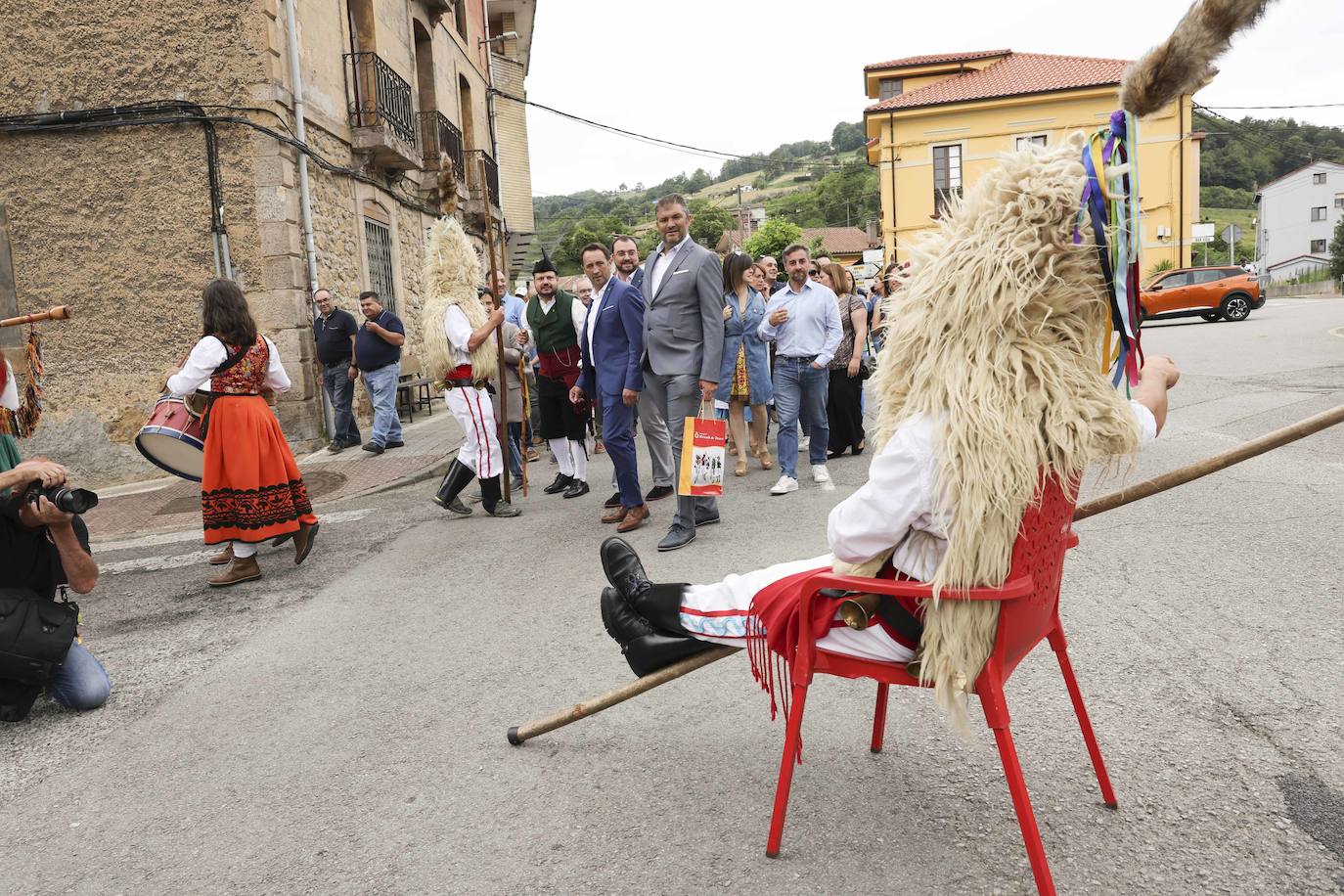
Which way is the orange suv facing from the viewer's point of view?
to the viewer's left

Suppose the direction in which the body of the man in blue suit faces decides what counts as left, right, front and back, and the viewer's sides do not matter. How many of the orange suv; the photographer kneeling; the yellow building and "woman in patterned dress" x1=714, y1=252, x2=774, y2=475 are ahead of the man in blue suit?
1

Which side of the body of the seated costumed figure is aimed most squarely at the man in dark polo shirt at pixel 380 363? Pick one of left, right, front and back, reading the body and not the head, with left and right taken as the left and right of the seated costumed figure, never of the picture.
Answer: front

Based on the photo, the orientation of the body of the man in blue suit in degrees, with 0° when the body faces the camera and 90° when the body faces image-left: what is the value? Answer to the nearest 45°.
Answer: approximately 45°

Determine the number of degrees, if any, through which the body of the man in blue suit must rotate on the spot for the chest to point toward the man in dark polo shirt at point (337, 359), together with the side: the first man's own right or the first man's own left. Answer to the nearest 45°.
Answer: approximately 90° to the first man's own right

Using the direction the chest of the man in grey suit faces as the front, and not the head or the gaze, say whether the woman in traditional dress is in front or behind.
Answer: in front

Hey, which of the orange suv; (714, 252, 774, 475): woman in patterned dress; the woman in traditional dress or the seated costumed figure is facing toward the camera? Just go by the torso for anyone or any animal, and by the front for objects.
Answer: the woman in patterned dress

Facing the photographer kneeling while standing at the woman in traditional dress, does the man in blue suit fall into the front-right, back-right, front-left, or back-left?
back-left
